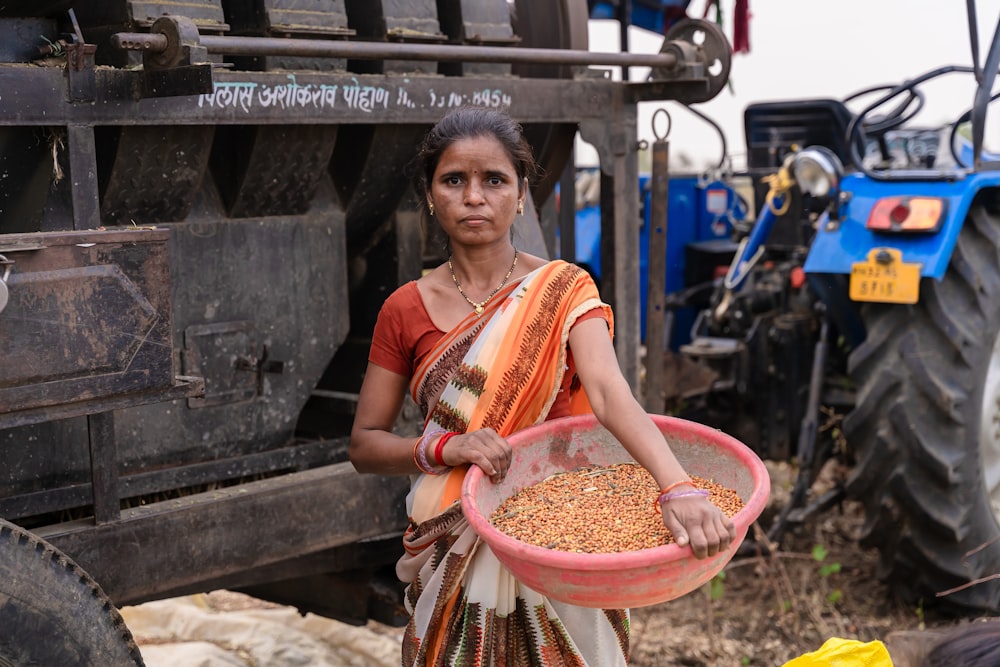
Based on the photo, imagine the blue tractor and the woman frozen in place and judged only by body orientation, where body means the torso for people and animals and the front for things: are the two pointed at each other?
no

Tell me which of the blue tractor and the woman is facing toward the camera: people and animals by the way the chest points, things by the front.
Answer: the woman

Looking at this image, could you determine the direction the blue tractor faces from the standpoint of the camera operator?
facing away from the viewer and to the right of the viewer

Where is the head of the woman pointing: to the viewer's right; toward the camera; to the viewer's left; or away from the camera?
toward the camera

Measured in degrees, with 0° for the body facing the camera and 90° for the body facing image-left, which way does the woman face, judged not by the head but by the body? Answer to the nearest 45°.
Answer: approximately 0°

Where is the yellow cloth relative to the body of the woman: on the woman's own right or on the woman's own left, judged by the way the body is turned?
on the woman's own left

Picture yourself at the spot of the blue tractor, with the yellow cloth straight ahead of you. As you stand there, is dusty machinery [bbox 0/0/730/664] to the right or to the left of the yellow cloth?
right

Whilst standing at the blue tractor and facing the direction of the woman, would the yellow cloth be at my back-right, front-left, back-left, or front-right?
front-left

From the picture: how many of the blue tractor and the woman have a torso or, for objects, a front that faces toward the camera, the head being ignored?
1
